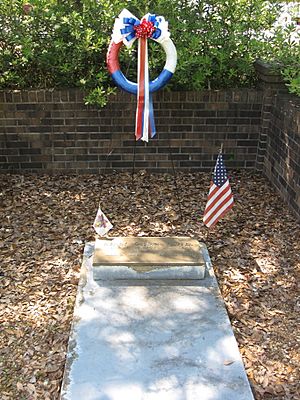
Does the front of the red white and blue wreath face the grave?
yes

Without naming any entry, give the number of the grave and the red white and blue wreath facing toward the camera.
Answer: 2

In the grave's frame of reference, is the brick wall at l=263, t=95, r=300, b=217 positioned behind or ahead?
behind

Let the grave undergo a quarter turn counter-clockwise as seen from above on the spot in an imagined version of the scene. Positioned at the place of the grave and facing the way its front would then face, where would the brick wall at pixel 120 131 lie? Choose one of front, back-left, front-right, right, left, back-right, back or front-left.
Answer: left

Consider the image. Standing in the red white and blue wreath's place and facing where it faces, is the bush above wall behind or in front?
behind

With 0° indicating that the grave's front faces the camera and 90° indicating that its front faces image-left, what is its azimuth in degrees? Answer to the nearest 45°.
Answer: approximately 0°

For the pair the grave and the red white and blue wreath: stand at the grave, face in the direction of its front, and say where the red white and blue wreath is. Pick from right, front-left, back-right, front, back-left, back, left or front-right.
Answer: back
